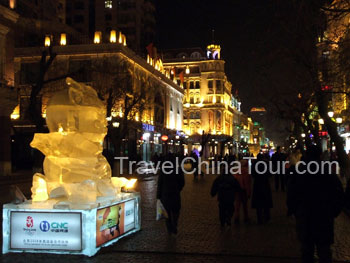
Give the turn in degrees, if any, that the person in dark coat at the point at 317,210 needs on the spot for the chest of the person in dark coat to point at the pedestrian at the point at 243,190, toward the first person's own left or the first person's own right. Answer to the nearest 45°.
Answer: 0° — they already face them

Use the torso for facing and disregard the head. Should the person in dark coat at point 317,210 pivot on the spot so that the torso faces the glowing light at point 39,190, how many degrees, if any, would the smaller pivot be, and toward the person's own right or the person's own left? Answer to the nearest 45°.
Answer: approximately 90° to the person's own left

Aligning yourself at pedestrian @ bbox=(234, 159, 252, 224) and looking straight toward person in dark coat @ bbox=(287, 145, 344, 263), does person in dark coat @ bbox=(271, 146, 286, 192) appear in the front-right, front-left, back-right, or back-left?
back-left

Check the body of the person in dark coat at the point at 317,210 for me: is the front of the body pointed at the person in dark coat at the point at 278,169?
yes

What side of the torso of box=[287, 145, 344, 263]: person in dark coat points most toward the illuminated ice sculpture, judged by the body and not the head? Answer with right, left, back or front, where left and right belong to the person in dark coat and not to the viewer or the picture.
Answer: left

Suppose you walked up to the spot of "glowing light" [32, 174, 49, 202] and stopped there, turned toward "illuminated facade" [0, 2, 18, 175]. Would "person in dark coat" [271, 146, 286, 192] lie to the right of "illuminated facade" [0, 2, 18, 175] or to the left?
right

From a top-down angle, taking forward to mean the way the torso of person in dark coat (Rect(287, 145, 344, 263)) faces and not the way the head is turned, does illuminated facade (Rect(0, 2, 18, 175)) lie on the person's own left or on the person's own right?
on the person's own left

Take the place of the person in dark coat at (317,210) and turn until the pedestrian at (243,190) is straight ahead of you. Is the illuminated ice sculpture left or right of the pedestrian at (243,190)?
left

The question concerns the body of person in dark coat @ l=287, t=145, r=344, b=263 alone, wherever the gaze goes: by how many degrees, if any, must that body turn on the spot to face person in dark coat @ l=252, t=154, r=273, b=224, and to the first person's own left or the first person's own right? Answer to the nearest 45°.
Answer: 0° — they already face them

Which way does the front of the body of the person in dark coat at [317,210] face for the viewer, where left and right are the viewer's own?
facing away from the viewer

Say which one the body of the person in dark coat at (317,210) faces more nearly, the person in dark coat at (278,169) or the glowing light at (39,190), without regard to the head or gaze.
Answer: the person in dark coat
